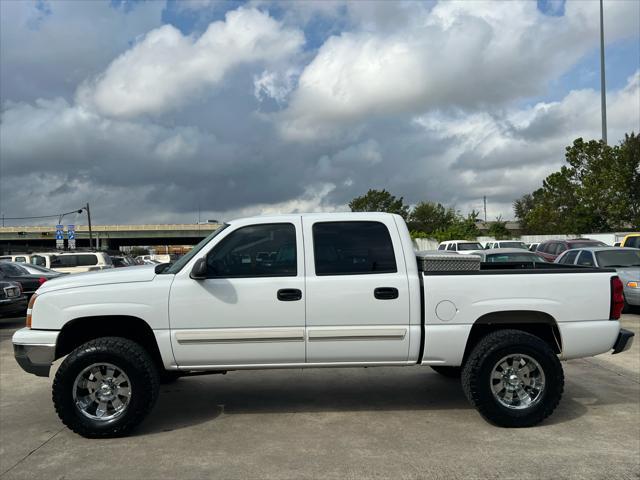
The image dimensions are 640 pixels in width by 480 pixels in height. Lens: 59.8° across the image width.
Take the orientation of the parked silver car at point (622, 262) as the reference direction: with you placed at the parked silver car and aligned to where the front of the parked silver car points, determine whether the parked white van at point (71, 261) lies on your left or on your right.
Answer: on your right

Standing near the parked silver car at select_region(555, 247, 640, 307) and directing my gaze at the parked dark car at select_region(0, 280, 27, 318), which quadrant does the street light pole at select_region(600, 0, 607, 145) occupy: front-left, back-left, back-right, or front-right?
back-right

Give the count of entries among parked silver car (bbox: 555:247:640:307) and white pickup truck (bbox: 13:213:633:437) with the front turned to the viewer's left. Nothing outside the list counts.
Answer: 1

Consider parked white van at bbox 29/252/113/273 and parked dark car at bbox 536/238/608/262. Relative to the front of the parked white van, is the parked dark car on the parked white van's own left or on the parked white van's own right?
on the parked white van's own left

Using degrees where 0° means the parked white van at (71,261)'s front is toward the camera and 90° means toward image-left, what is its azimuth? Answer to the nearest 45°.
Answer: approximately 45°

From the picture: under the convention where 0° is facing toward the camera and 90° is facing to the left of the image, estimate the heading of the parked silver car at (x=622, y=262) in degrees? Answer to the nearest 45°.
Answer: approximately 315°

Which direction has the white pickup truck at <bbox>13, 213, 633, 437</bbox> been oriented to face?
to the viewer's left

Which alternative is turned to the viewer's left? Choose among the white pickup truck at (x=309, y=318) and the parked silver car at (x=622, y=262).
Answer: the white pickup truck

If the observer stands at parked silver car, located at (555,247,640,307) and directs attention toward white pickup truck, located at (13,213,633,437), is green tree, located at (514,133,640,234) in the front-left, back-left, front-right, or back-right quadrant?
back-right

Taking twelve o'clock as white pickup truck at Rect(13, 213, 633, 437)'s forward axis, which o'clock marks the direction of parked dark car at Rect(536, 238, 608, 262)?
The parked dark car is roughly at 4 o'clock from the white pickup truck.

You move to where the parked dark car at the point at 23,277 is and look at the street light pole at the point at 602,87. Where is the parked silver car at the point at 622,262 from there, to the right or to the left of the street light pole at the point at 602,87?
right

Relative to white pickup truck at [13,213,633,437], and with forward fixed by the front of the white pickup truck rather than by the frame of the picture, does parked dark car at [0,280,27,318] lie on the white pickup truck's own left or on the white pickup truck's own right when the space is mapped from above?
on the white pickup truck's own right

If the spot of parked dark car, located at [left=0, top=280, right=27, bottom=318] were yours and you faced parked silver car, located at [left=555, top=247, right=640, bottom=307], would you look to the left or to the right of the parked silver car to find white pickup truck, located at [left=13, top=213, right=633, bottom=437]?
right

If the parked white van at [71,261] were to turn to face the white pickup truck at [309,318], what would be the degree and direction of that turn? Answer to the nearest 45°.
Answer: approximately 135° to its left

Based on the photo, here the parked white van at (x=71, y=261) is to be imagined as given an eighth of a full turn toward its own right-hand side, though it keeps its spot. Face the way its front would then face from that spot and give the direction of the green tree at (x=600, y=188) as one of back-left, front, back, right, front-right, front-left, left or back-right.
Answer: back
